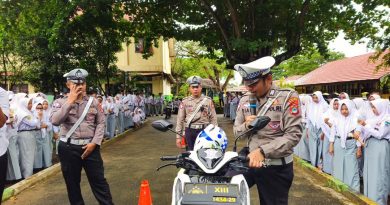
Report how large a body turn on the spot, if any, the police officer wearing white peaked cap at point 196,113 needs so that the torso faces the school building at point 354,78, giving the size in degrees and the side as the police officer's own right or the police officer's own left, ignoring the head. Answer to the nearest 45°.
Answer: approximately 135° to the police officer's own left

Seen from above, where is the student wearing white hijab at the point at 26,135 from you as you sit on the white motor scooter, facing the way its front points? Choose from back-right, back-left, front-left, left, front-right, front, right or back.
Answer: back-right

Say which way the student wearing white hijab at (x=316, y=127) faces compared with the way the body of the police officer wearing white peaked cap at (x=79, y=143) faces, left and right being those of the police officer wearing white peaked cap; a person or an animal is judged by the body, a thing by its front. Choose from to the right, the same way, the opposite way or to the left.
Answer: to the right

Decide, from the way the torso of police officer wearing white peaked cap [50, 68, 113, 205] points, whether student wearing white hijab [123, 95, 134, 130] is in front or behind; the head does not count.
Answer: behind
